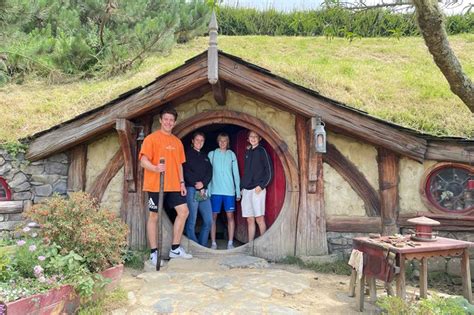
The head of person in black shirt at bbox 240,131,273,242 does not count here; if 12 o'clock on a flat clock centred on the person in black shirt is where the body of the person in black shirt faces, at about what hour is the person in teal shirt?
The person in teal shirt is roughly at 2 o'clock from the person in black shirt.

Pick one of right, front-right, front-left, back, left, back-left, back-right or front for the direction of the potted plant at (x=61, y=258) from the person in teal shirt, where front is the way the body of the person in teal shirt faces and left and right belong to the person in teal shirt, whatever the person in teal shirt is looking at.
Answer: front-right

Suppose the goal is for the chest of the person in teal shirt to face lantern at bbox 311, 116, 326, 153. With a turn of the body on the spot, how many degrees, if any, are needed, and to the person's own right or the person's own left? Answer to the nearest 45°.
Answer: approximately 45° to the person's own left

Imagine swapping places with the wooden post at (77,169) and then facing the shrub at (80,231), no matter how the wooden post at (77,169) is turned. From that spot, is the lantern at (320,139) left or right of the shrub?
left

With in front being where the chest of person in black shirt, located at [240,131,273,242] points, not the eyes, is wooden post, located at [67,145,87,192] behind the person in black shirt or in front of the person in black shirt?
in front

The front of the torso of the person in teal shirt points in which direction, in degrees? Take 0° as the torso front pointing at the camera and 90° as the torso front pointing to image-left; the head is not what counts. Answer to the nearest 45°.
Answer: approximately 0°

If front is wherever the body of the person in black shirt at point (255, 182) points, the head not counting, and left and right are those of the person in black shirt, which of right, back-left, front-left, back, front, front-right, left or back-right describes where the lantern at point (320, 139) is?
left

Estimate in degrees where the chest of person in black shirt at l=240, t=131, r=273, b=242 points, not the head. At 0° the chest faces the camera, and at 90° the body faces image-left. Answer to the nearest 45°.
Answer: approximately 45°
